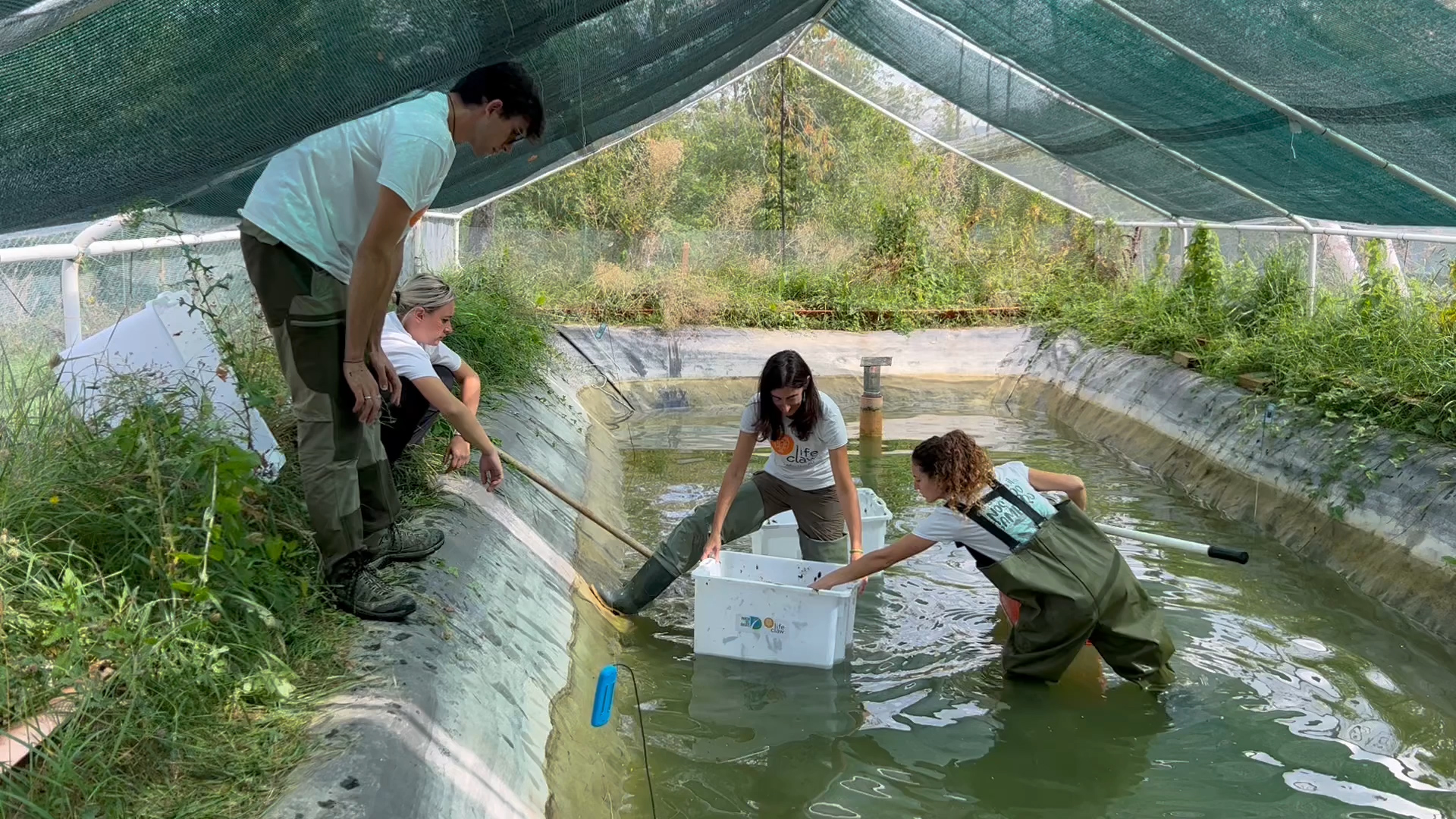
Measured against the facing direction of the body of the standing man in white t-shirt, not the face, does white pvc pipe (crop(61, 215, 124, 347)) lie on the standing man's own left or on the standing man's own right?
on the standing man's own left

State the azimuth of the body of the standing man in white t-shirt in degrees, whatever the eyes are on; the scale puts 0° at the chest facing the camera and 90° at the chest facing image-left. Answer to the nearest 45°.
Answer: approximately 270°

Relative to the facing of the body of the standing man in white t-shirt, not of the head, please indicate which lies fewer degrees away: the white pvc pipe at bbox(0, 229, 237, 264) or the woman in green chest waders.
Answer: the woman in green chest waders

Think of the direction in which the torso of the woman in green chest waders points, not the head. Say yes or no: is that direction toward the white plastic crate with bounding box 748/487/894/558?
yes

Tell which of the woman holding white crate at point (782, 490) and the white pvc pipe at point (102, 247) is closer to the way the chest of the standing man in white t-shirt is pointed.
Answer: the woman holding white crate

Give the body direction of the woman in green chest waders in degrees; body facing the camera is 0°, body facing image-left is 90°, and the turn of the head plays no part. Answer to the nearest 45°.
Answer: approximately 135°

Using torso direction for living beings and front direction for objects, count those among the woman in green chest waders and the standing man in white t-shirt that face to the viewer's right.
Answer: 1

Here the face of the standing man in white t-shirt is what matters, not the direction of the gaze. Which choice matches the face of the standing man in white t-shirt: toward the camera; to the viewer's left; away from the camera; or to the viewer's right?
to the viewer's right

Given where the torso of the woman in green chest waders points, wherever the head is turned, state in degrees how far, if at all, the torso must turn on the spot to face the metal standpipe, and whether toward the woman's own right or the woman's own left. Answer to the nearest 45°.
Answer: approximately 45° to the woman's own right

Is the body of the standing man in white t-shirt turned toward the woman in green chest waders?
yes

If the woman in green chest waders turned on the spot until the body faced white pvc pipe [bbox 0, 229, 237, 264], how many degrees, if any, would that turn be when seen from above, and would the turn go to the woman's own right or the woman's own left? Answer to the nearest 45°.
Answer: approximately 45° to the woman's own left

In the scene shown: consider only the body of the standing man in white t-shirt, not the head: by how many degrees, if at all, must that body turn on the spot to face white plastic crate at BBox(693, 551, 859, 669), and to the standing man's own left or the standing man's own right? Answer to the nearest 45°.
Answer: approximately 45° to the standing man's own left

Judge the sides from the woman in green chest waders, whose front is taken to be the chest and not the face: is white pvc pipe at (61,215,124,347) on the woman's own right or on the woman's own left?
on the woman's own left
